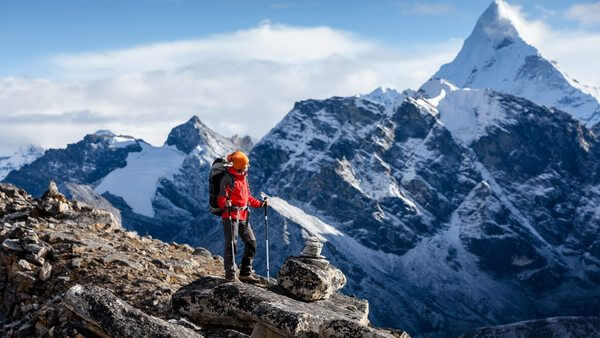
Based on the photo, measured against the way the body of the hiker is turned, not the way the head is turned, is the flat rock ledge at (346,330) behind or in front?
in front

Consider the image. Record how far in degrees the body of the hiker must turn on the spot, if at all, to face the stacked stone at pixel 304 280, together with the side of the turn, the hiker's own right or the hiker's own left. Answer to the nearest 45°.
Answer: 0° — they already face it

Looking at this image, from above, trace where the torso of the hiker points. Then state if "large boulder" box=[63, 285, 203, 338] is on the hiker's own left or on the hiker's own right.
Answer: on the hiker's own right
